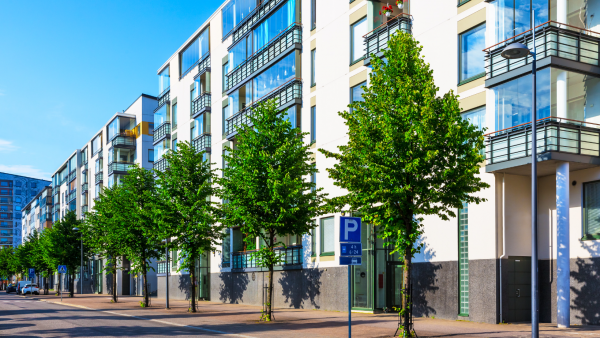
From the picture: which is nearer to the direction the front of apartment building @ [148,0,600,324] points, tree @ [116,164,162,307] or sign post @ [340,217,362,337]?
the sign post

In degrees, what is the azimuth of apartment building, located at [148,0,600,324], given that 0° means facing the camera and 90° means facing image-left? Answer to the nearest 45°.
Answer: approximately 45°

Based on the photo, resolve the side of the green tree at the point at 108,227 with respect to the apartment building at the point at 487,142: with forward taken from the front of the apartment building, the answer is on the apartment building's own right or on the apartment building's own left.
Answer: on the apartment building's own right

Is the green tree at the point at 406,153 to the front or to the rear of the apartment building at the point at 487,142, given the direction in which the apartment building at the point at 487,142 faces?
to the front

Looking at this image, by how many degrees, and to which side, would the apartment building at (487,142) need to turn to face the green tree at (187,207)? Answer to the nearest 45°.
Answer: approximately 90° to its right
